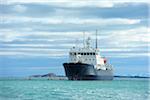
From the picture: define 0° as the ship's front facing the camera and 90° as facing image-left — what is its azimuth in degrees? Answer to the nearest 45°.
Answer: approximately 45°
